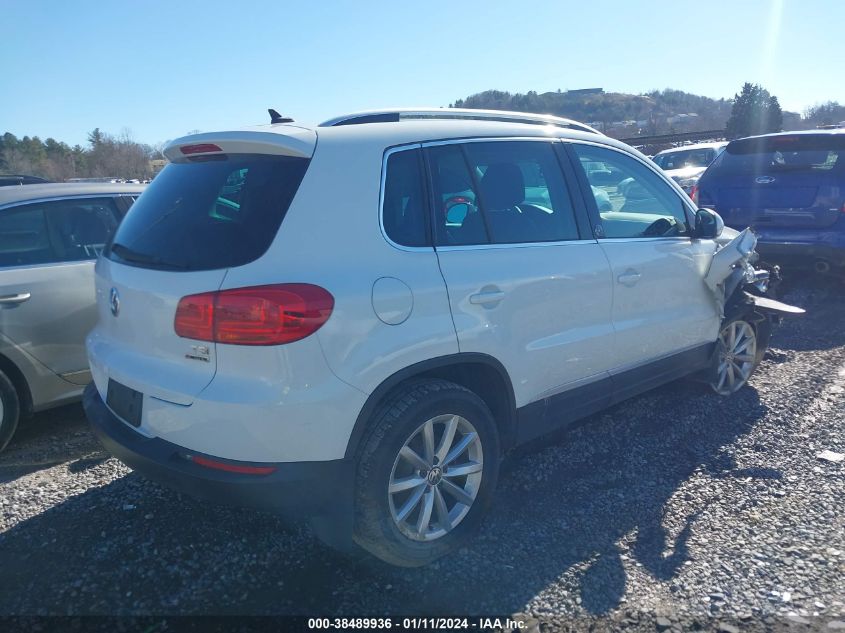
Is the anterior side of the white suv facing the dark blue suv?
yes

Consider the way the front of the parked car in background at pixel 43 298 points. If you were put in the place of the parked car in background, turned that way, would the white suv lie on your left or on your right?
on your right

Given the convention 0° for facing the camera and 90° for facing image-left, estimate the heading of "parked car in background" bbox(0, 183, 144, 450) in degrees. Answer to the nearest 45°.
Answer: approximately 225°

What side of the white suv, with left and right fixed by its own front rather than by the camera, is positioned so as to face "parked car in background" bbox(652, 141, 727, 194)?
front

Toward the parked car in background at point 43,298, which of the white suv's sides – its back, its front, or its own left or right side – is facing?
left

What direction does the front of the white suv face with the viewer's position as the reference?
facing away from the viewer and to the right of the viewer

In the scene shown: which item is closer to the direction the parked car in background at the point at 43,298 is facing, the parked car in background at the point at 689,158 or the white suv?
the parked car in background
